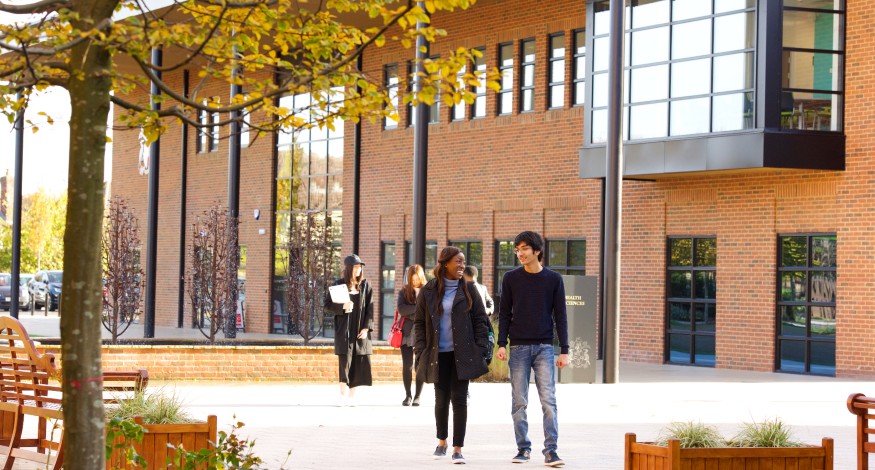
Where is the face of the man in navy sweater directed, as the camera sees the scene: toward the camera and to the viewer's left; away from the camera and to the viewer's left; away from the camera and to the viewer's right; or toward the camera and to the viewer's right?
toward the camera and to the viewer's left

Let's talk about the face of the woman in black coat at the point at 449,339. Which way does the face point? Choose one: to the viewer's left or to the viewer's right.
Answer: to the viewer's right

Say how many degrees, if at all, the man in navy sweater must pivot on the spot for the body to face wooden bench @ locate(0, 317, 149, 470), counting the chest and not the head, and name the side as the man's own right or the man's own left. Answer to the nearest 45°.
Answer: approximately 90° to the man's own right

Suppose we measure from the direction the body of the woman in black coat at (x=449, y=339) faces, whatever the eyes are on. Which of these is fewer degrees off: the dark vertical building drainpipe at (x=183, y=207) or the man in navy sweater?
the man in navy sweater

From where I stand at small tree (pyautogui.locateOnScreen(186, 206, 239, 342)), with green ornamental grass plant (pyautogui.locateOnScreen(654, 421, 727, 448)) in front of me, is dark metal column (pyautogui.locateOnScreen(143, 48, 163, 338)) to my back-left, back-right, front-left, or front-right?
back-right

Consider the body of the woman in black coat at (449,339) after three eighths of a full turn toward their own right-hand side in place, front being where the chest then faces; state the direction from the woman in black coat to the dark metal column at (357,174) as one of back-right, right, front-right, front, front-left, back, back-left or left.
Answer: front-right

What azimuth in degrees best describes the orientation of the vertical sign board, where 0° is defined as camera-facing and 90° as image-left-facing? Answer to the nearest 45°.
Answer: approximately 0°

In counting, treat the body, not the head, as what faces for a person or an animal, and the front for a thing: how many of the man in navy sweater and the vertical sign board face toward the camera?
2

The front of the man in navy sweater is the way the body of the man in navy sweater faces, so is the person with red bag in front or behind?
behind
